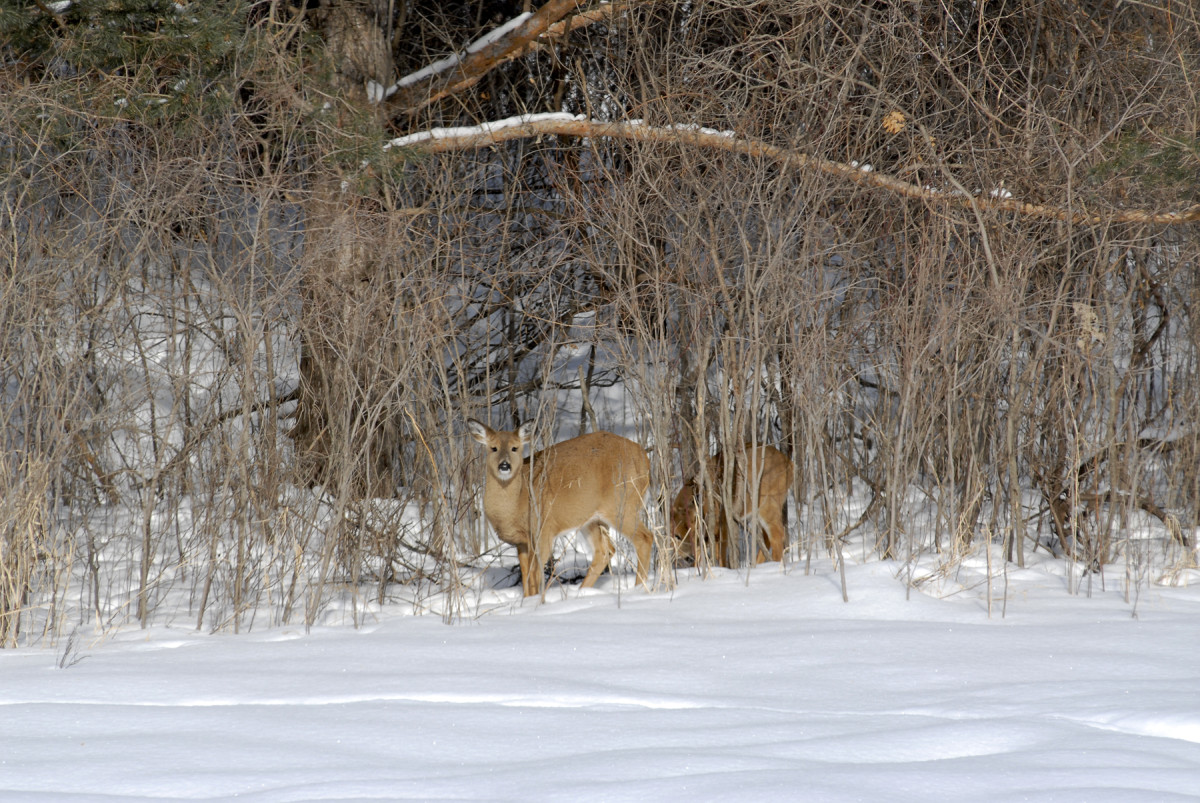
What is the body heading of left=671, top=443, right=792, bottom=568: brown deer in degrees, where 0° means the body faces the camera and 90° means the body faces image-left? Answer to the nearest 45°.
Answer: approximately 90°

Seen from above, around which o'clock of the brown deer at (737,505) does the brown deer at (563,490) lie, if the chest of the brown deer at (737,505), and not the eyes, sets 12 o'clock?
the brown deer at (563,490) is roughly at 11 o'clock from the brown deer at (737,505).
